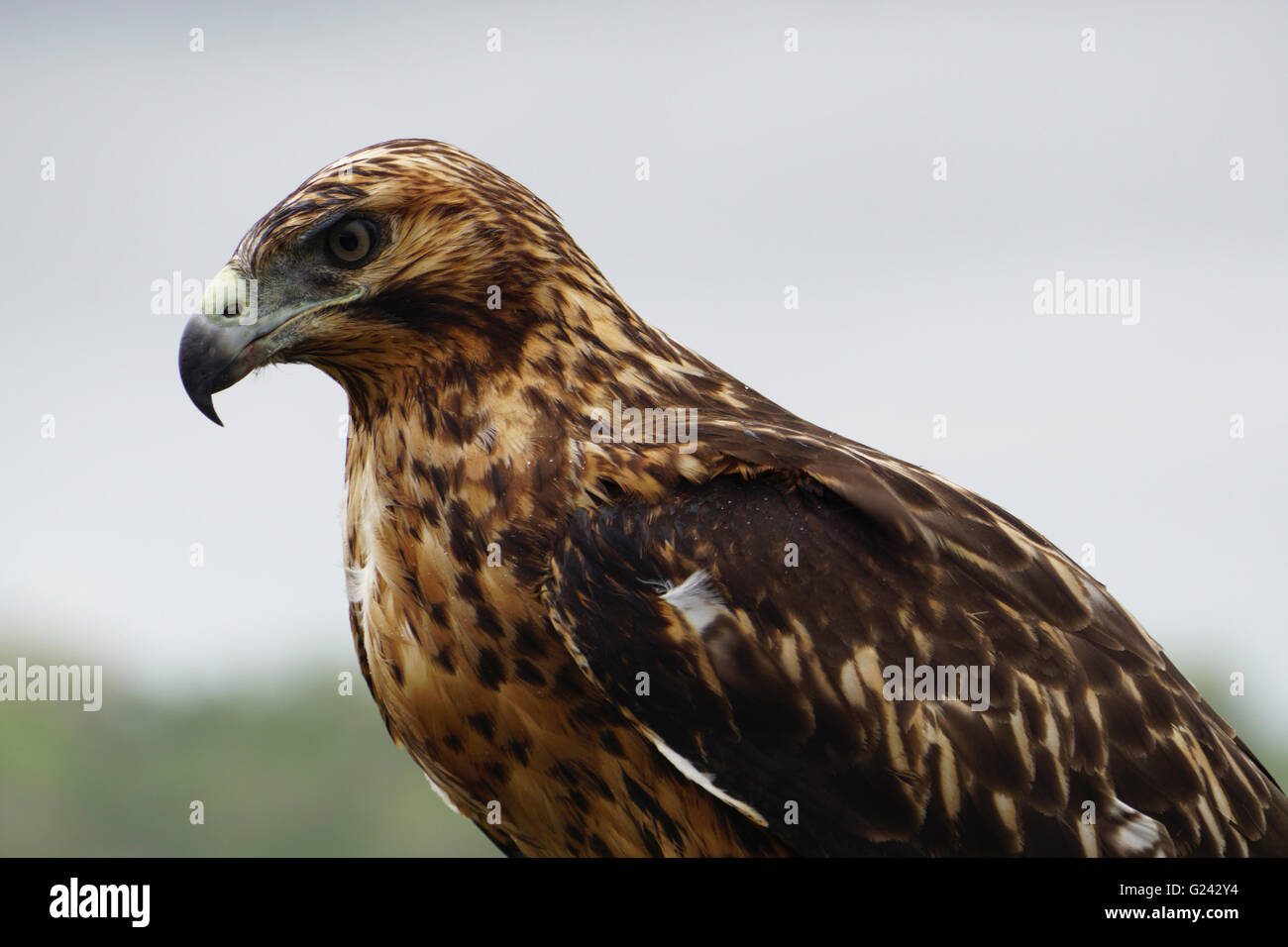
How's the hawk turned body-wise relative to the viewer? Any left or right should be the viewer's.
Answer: facing to the left of the viewer
